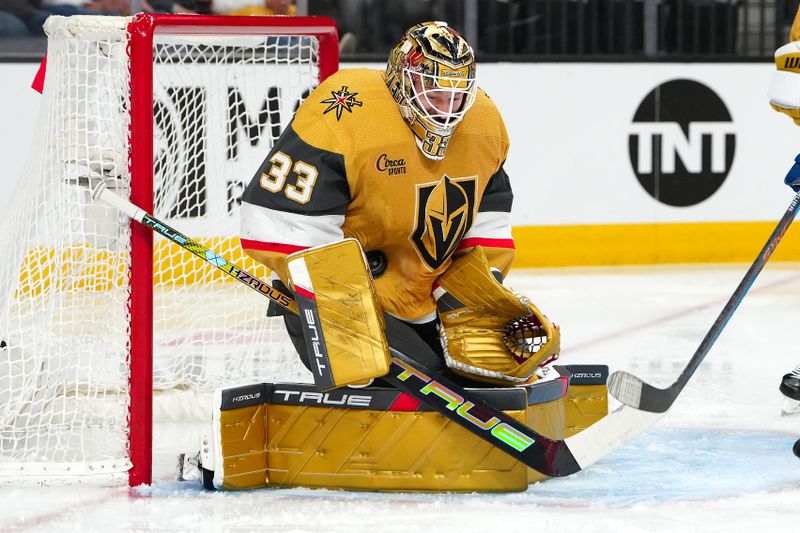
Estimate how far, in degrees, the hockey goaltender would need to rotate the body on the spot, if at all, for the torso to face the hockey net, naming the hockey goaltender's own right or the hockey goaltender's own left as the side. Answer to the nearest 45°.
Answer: approximately 180°

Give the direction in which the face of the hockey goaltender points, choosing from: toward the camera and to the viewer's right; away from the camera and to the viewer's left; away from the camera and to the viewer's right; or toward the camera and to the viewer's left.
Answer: toward the camera and to the viewer's right
